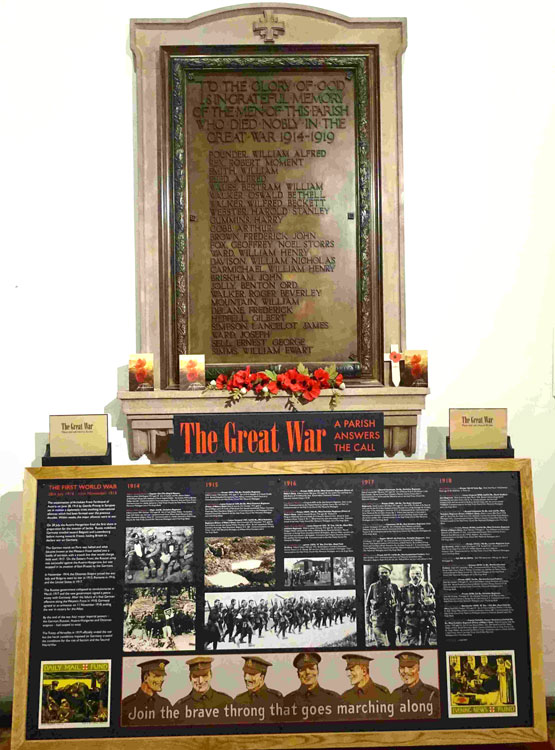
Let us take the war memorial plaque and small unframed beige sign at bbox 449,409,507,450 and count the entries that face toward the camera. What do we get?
2

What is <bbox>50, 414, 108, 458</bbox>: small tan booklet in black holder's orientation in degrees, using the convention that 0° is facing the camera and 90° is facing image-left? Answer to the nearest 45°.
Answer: approximately 0°

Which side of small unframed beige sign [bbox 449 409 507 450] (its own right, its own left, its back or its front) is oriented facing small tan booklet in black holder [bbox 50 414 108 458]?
right

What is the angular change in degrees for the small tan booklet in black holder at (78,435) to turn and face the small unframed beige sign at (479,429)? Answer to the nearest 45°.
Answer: approximately 90° to its left

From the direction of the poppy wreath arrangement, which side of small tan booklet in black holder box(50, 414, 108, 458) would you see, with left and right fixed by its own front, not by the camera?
left
